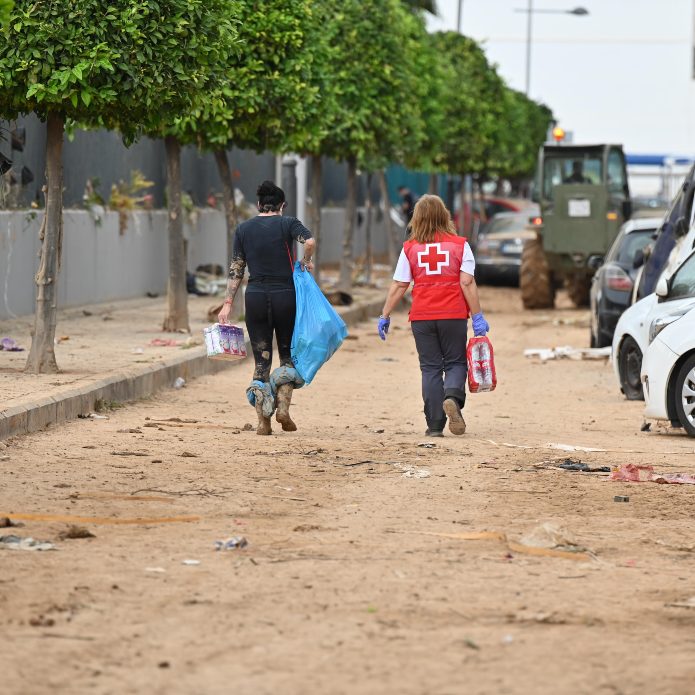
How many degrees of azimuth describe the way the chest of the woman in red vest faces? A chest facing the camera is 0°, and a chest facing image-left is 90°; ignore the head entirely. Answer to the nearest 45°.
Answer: approximately 180°

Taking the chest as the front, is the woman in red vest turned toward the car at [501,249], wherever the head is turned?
yes

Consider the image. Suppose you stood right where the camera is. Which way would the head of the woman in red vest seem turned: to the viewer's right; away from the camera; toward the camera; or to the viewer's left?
away from the camera
